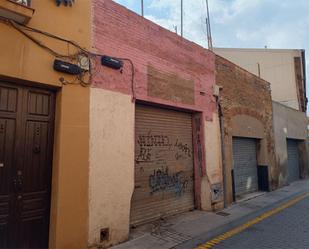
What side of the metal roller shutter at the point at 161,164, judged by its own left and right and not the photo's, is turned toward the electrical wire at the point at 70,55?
right

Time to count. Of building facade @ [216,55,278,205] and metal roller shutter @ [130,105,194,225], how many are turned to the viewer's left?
0

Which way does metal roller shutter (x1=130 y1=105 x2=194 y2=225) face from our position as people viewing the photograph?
facing the viewer and to the right of the viewer

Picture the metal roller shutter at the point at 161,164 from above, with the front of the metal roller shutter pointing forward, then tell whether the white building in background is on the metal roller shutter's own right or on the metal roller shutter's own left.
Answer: on the metal roller shutter's own left

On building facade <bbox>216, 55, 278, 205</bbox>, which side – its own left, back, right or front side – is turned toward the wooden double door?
right

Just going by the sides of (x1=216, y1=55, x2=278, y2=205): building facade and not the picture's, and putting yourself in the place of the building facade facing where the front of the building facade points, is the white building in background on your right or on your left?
on your left

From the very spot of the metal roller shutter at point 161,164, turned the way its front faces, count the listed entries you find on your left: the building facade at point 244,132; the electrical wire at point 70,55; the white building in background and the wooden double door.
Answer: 2

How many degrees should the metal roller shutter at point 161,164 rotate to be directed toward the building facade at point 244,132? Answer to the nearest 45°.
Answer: approximately 90° to its left

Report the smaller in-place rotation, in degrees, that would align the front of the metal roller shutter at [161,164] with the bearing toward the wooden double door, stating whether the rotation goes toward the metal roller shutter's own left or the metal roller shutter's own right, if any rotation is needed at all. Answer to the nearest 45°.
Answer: approximately 90° to the metal roller shutter's own right
